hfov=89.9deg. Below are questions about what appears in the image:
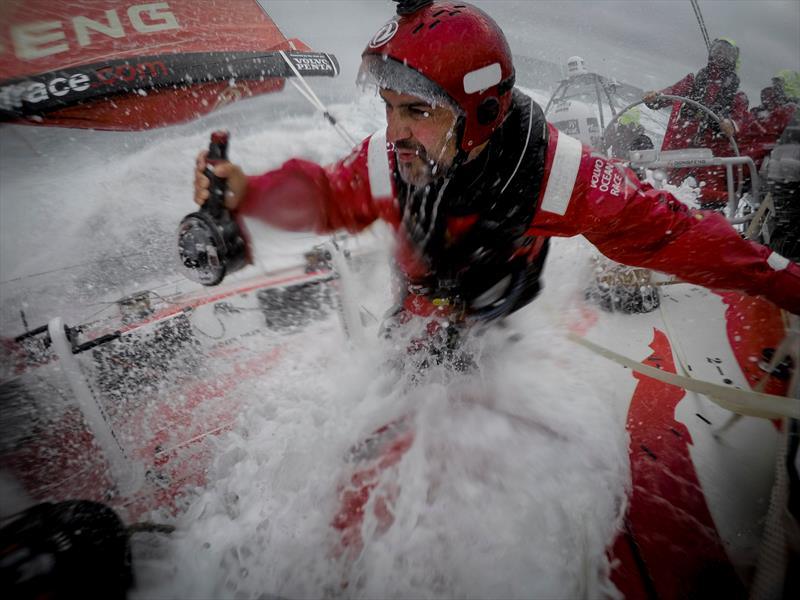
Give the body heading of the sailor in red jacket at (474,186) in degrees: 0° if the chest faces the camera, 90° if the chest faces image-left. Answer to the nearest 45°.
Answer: approximately 45°

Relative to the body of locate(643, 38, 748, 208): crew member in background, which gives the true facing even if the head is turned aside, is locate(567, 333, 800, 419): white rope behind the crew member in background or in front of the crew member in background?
in front

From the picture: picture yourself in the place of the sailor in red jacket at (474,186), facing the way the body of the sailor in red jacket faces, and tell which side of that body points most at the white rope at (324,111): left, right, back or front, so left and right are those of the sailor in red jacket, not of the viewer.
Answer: right

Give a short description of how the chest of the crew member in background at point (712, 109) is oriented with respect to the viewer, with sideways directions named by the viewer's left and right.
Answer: facing the viewer and to the left of the viewer

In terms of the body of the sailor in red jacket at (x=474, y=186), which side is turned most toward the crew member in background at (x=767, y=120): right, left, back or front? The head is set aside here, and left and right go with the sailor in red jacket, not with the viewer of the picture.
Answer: back

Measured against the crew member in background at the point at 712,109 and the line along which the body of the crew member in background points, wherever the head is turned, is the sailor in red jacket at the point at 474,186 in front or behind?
in front

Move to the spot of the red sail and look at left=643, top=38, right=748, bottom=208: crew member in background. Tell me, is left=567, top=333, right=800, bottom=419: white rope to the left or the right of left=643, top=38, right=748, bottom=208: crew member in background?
right

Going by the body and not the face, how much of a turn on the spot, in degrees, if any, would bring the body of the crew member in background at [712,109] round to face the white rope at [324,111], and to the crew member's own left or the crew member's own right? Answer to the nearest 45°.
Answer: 0° — they already face it

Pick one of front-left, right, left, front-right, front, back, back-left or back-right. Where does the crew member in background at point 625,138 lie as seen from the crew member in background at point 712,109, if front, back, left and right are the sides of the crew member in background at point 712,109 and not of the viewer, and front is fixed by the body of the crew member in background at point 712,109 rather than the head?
right

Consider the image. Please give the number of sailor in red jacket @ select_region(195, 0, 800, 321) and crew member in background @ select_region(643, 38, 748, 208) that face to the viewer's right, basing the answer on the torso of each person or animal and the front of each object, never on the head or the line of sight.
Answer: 0
